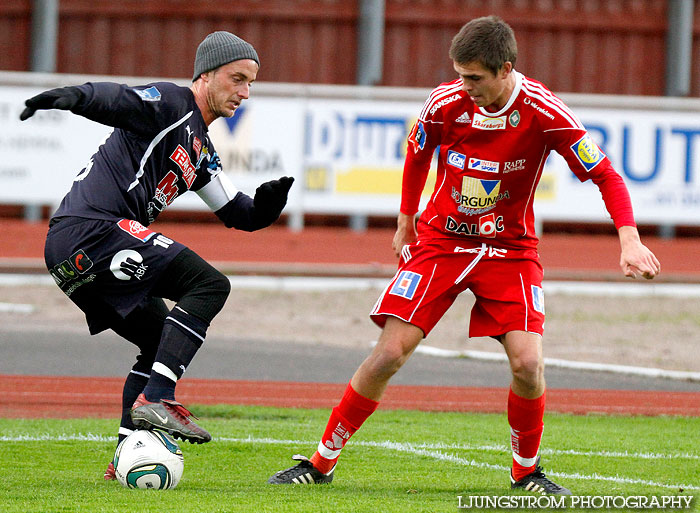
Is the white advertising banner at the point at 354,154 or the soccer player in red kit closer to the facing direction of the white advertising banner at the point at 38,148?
the soccer player in red kit

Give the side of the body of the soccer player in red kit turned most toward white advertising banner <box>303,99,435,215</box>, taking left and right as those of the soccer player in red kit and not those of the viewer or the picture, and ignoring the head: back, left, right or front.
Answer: back

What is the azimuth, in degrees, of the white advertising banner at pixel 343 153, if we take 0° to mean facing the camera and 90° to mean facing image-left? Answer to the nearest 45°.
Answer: approximately 0°

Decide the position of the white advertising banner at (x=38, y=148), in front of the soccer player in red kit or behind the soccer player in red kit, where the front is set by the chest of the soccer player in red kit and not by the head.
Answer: behind
